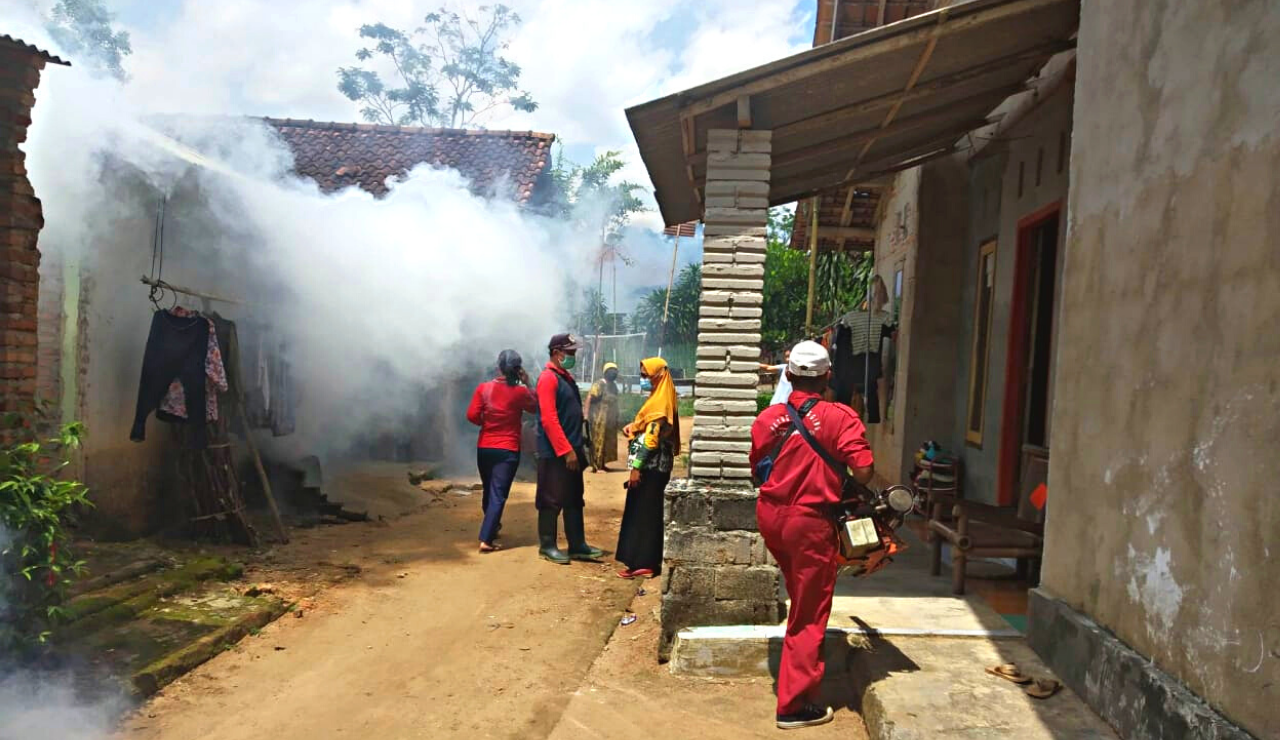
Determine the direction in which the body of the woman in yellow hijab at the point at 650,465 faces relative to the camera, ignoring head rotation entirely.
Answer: to the viewer's left

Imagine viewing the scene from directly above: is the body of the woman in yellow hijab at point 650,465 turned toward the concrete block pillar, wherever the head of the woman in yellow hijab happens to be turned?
no

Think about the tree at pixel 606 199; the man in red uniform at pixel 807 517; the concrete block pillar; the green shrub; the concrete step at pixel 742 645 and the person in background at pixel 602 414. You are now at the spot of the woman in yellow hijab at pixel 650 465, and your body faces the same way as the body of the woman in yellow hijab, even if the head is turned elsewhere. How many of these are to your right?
2

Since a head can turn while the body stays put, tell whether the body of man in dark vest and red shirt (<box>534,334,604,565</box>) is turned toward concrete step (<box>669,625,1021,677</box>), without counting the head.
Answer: no

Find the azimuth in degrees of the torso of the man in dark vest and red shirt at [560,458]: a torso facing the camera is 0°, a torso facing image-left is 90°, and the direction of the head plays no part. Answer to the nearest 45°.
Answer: approximately 270°

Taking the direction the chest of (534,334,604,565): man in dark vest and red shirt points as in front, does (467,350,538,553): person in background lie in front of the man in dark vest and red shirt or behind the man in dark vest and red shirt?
behind

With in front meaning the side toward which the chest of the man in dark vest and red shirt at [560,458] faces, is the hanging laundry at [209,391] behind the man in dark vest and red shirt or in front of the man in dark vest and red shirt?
behind

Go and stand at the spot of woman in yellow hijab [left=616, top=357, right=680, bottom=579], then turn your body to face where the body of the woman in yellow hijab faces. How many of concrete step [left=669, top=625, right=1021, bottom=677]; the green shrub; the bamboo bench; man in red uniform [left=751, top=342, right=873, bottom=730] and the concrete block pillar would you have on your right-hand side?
0

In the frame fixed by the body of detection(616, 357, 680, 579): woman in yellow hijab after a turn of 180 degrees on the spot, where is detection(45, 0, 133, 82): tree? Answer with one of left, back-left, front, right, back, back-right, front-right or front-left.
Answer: back-left

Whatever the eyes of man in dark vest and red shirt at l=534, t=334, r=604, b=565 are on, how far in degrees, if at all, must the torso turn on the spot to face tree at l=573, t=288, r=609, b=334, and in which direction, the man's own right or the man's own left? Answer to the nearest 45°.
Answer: approximately 90° to the man's own left

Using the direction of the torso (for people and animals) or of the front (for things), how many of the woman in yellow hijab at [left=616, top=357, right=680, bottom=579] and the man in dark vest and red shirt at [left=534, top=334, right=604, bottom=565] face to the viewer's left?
1

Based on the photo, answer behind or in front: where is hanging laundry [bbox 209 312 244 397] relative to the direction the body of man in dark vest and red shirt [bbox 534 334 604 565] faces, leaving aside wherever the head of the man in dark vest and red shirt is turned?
behind

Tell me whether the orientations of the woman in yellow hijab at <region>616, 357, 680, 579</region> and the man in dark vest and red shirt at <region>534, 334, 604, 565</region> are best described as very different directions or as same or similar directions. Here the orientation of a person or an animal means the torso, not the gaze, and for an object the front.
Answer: very different directions

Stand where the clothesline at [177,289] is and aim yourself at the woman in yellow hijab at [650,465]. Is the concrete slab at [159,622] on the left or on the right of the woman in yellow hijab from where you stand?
right

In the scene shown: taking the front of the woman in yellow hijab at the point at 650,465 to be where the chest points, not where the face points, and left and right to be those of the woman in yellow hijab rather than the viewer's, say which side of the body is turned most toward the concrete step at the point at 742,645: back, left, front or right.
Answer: left

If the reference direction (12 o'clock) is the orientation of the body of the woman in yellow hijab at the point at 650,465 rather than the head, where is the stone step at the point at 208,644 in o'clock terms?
The stone step is roughly at 11 o'clock from the woman in yellow hijab.

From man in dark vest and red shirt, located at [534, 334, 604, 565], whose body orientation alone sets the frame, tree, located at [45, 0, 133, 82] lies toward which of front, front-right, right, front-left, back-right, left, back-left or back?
back-left

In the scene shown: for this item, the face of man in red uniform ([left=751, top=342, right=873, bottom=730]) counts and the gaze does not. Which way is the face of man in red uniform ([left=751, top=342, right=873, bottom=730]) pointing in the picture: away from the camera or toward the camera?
away from the camera

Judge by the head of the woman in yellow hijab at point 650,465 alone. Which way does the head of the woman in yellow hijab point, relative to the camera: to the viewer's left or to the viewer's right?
to the viewer's left

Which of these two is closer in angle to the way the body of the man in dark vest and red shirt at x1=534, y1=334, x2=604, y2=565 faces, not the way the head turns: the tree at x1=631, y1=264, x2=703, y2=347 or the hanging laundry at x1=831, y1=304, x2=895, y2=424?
the hanging laundry

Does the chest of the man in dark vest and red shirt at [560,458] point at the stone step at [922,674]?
no

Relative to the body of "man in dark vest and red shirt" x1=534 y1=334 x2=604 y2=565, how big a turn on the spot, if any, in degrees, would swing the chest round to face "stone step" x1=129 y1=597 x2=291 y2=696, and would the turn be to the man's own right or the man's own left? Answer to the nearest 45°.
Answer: approximately 135° to the man's own right
